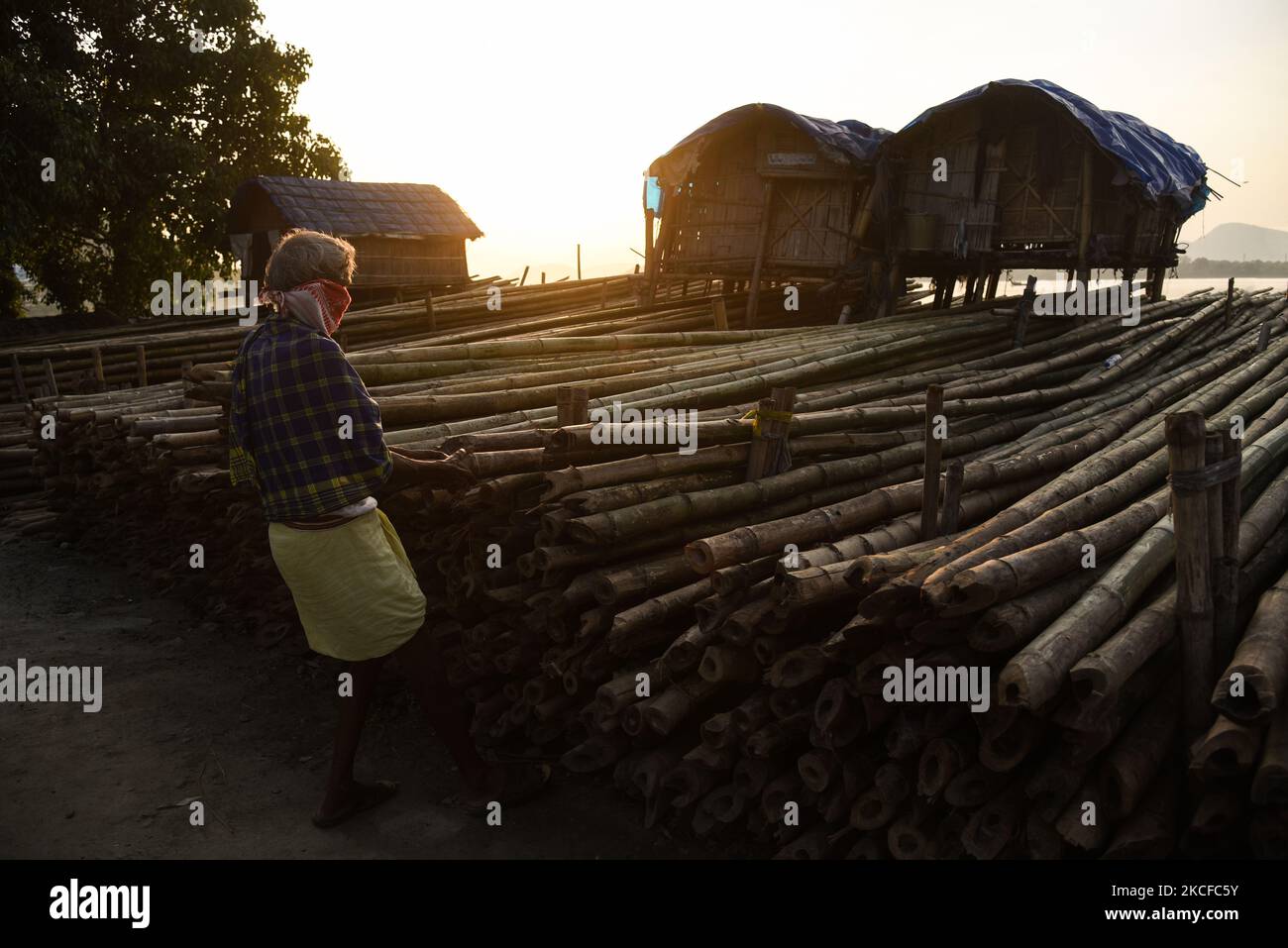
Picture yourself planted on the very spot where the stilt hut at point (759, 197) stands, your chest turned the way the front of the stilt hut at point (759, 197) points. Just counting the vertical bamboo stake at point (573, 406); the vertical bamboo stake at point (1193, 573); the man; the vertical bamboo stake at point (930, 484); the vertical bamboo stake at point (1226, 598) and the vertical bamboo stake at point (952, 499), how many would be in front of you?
6

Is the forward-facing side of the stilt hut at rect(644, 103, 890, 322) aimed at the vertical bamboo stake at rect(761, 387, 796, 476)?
yes

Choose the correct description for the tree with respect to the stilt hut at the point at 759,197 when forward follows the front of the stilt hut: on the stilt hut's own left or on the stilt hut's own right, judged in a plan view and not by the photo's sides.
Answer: on the stilt hut's own right

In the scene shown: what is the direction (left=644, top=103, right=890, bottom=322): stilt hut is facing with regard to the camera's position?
facing the viewer

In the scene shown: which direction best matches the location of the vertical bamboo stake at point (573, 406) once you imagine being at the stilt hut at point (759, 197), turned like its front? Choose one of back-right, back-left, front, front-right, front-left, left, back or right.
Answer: front

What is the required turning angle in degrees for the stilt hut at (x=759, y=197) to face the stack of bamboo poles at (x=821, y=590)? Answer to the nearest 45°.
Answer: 0° — it already faces it

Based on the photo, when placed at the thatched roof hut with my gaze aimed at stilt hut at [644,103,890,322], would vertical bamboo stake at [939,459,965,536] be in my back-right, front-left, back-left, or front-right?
front-right

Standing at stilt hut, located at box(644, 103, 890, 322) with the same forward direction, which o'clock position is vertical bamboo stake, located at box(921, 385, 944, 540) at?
The vertical bamboo stake is roughly at 12 o'clock from the stilt hut.

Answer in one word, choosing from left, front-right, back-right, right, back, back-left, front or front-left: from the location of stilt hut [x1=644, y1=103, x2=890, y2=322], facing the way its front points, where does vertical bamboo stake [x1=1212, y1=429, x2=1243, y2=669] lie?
front

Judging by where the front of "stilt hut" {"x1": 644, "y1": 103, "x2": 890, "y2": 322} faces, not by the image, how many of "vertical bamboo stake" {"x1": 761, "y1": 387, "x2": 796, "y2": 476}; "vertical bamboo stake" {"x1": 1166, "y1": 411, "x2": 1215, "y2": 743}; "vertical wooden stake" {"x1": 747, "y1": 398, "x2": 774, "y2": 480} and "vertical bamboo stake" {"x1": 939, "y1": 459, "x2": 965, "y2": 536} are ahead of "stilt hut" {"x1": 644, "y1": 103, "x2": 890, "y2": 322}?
4

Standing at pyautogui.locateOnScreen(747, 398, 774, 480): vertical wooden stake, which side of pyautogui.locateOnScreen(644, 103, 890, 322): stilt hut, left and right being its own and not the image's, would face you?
front

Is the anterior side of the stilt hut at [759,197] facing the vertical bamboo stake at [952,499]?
yes
